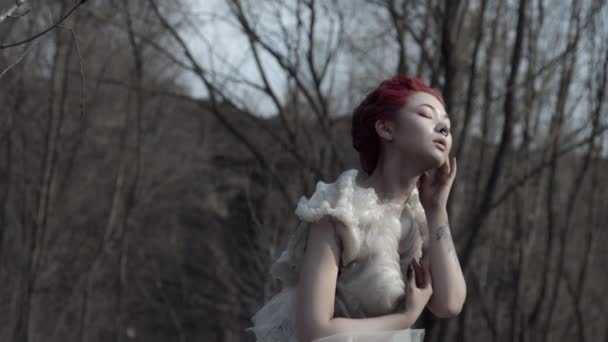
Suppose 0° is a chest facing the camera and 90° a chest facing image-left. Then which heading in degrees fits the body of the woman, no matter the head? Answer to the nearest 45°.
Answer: approximately 315°
